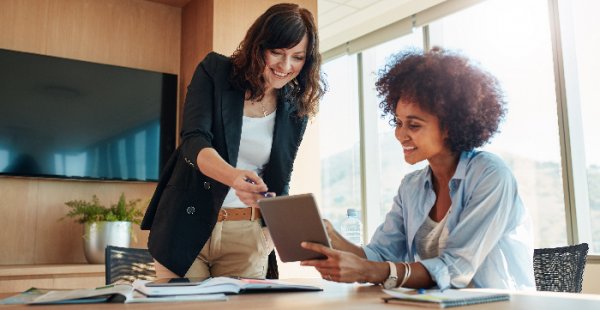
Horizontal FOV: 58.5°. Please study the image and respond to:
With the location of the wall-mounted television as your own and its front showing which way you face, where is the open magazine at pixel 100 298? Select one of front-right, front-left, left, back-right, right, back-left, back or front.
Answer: front-right

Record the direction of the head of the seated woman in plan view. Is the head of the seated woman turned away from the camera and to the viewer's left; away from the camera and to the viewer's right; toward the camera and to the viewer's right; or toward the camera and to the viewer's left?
toward the camera and to the viewer's left

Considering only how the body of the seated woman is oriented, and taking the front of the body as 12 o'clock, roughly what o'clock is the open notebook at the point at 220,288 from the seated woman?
The open notebook is roughly at 12 o'clock from the seated woman.

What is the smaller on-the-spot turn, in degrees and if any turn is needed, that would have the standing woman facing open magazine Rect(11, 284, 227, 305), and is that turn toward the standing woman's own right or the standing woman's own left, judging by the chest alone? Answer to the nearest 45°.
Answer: approximately 45° to the standing woman's own right

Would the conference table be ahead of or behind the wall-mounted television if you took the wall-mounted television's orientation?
ahead

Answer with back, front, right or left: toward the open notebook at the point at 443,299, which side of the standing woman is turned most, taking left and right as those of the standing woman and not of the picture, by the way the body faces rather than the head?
front

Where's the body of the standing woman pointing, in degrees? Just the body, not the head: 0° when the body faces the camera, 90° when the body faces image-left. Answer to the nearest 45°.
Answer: approximately 315°

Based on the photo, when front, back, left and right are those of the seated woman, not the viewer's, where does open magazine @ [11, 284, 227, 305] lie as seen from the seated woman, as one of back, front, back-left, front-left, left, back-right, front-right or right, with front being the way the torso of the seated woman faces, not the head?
front

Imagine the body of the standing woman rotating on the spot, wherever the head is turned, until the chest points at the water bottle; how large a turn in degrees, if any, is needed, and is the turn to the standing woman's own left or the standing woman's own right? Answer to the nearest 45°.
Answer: approximately 45° to the standing woman's own left

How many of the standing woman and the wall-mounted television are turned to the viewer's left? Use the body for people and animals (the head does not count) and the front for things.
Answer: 0

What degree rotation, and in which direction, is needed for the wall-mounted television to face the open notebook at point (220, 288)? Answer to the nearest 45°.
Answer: approximately 45° to its right

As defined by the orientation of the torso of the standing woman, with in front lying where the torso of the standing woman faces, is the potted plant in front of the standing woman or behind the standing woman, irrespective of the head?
behind

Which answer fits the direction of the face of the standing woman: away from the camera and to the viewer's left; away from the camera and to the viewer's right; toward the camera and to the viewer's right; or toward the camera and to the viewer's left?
toward the camera and to the viewer's right

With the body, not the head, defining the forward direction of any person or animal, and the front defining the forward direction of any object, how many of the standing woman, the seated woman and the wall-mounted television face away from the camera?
0

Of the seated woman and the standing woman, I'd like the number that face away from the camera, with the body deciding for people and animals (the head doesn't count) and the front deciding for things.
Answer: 0

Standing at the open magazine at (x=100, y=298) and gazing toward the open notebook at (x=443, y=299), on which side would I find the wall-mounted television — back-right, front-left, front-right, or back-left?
back-left
